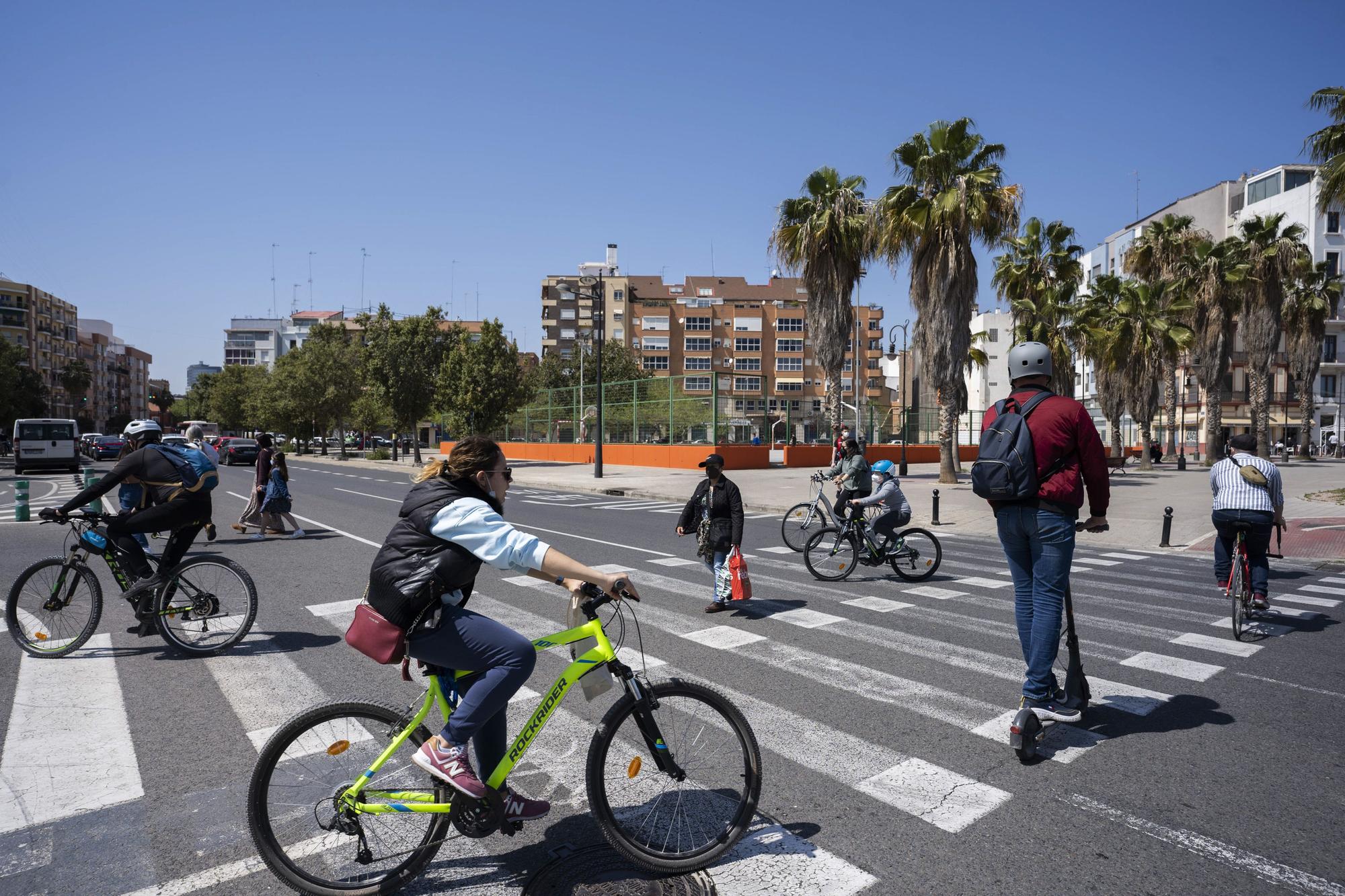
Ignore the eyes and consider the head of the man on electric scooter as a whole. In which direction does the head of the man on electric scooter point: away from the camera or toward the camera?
away from the camera

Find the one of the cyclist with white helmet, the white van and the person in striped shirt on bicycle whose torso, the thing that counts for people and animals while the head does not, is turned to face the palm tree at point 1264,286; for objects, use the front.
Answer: the person in striped shirt on bicycle

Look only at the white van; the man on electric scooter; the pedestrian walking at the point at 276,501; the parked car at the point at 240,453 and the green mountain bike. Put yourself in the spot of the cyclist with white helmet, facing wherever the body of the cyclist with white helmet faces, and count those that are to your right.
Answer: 3

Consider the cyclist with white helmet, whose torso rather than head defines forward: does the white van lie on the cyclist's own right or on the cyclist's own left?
on the cyclist's own right

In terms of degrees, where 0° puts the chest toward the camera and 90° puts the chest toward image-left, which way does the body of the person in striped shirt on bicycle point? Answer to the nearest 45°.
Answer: approximately 180°

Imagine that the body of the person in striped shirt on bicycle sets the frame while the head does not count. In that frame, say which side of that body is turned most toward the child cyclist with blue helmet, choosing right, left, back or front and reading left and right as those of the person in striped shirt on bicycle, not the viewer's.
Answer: left

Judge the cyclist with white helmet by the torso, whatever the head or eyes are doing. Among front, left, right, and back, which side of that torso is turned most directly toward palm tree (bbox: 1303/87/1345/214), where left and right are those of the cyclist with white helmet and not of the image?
back

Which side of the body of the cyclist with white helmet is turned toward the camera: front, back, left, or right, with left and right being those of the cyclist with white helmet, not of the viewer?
left

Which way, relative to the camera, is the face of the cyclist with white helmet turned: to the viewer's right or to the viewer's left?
to the viewer's left

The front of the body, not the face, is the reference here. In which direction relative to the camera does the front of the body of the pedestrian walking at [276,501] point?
to the viewer's left
